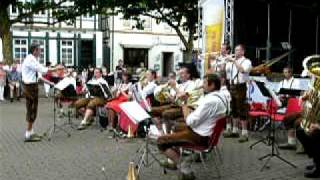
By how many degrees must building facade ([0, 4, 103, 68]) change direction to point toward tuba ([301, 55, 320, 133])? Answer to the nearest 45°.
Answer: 0° — it already faces it

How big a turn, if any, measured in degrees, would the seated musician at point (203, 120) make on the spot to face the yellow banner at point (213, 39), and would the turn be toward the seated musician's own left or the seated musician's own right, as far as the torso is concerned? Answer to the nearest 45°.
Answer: approximately 90° to the seated musician's own right

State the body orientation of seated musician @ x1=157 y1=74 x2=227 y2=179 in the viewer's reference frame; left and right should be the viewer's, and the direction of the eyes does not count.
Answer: facing to the left of the viewer

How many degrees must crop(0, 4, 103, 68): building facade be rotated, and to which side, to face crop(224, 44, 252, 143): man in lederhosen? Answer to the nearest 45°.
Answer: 0° — it already faces them

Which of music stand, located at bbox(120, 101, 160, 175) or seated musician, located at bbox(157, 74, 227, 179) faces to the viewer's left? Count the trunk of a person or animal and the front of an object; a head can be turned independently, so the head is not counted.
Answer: the seated musician

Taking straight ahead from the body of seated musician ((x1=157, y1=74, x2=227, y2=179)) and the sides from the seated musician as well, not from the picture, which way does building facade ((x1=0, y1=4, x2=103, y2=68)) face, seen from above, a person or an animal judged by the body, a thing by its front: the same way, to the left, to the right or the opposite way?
to the left

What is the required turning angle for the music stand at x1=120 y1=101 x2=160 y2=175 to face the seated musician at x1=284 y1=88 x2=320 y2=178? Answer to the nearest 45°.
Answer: approximately 45° to its left

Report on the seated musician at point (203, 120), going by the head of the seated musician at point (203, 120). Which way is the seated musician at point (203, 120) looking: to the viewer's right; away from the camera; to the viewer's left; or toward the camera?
to the viewer's left

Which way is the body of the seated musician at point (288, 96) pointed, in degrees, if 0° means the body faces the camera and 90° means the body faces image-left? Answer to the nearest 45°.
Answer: approximately 45°

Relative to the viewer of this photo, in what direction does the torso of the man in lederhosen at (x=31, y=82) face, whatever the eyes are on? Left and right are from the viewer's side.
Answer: facing to the right of the viewer

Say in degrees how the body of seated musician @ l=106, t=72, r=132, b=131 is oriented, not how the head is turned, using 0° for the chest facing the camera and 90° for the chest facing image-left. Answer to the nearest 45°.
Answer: approximately 45°

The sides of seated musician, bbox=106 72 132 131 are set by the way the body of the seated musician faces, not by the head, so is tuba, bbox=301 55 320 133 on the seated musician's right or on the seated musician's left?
on the seated musician's left
